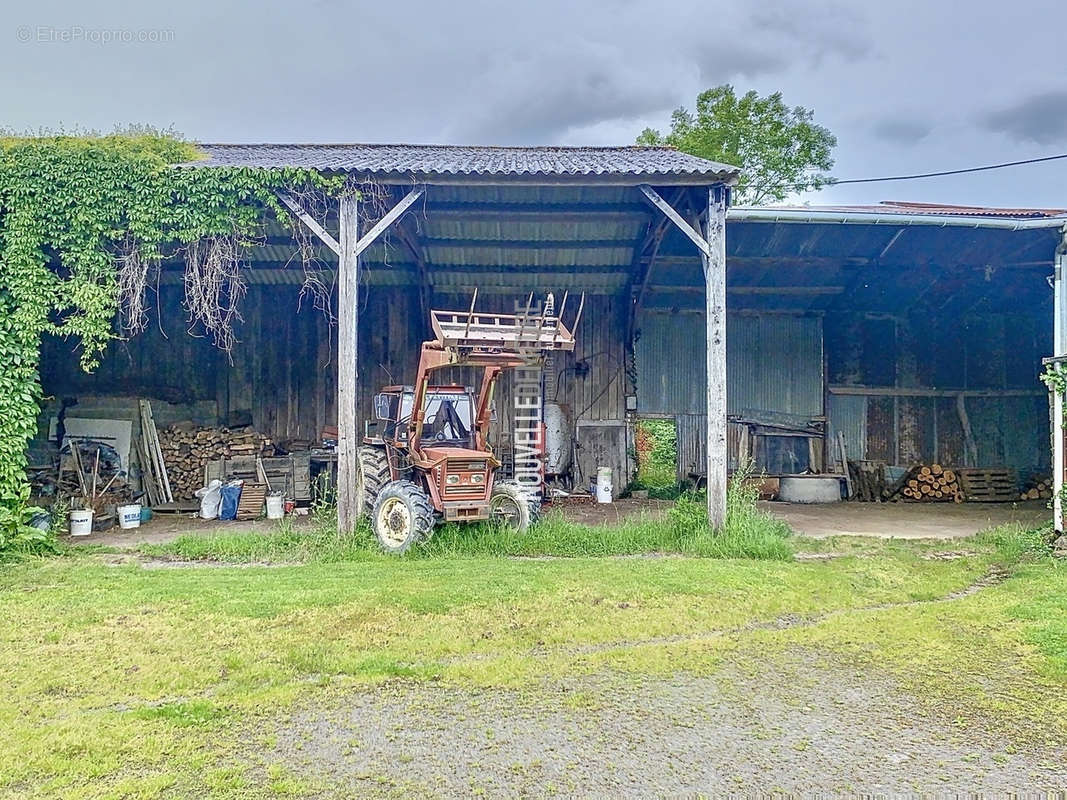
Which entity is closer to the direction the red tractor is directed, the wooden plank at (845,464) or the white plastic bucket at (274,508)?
the wooden plank

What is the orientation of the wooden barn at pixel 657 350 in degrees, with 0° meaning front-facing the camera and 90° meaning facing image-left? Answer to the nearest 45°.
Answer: approximately 0°

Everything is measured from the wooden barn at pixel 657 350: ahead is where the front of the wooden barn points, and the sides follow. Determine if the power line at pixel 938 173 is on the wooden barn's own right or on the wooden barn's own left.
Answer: on the wooden barn's own left

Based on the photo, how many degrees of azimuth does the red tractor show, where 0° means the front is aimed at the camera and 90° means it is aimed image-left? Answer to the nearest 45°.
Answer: approximately 315°

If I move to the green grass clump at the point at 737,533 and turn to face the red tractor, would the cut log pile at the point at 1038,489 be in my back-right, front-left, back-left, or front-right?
back-right

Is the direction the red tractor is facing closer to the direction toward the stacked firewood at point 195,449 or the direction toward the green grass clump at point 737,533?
the green grass clump

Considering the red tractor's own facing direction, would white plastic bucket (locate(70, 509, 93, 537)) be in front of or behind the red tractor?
behind

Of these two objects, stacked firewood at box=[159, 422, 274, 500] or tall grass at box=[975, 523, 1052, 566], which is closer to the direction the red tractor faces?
the tall grass

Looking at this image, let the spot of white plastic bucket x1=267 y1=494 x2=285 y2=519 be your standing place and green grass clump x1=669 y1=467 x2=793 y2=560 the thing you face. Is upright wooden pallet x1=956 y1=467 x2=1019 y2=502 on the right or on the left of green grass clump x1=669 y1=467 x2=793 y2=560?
left

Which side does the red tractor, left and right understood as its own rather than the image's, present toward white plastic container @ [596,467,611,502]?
left

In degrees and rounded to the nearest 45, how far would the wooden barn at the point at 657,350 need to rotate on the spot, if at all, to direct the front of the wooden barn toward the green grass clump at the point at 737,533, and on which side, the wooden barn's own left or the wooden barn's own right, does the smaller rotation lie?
0° — it already faces it

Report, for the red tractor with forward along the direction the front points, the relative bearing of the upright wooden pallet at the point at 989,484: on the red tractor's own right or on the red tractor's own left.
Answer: on the red tractor's own left
